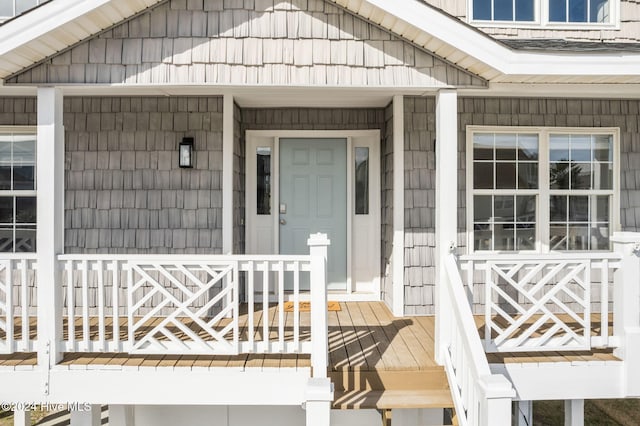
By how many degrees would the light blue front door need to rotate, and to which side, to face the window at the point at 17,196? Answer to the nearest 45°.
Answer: approximately 90° to its right

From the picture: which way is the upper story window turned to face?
toward the camera

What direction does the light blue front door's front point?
toward the camera

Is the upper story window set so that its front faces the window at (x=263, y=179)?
no

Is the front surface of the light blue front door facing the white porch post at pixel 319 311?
yes

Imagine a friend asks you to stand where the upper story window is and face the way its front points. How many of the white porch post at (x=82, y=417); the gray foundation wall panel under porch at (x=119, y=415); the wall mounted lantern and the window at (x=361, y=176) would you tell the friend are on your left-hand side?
0

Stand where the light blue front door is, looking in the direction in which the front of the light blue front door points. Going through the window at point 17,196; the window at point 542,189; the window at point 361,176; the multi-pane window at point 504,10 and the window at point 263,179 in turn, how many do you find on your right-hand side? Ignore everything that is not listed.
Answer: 2

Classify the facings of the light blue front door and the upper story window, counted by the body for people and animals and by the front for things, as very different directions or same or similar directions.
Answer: same or similar directions

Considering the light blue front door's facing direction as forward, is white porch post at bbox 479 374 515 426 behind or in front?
in front

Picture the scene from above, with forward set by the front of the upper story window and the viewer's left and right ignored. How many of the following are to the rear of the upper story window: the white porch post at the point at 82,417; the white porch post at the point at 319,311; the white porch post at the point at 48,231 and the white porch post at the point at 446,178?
0

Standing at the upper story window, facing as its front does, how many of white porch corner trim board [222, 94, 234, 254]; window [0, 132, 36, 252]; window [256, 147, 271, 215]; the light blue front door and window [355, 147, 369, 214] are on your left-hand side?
0

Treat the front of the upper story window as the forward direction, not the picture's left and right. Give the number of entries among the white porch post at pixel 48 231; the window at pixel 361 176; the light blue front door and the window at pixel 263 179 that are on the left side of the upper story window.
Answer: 0

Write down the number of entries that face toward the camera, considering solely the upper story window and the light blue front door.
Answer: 2

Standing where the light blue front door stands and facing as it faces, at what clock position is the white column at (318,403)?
The white column is roughly at 12 o'clock from the light blue front door.

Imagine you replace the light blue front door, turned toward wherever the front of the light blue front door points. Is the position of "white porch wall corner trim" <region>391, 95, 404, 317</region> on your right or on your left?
on your left
